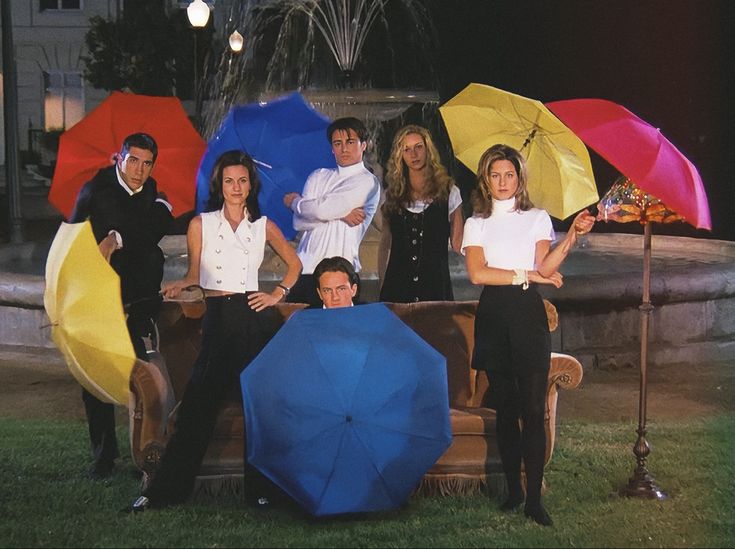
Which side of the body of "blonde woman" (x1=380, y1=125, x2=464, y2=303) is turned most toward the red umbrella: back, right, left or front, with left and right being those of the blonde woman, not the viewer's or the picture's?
right

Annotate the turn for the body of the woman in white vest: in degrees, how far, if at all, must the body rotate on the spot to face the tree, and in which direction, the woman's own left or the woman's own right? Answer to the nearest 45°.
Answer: approximately 180°
